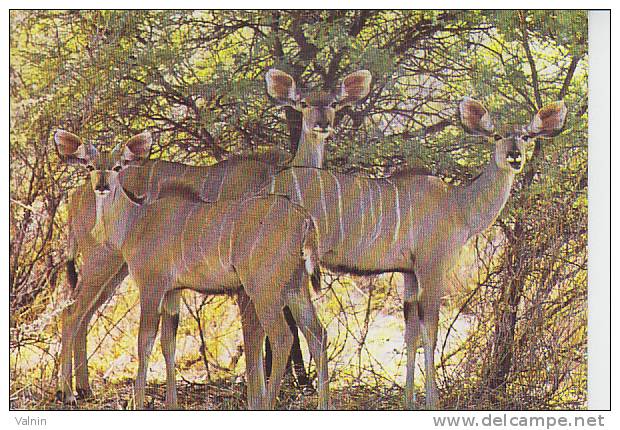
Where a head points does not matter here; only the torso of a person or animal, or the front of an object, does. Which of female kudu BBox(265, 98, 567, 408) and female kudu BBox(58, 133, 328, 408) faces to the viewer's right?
female kudu BBox(265, 98, 567, 408)

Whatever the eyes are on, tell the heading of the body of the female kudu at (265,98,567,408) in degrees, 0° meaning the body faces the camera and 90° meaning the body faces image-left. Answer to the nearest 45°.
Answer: approximately 270°

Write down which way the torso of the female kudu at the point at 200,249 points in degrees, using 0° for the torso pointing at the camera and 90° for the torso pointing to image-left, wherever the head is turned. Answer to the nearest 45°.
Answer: approximately 90°

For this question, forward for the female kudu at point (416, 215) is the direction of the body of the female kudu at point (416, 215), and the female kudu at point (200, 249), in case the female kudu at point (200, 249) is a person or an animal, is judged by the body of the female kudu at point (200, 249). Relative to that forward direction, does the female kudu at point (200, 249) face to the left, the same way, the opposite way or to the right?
the opposite way
